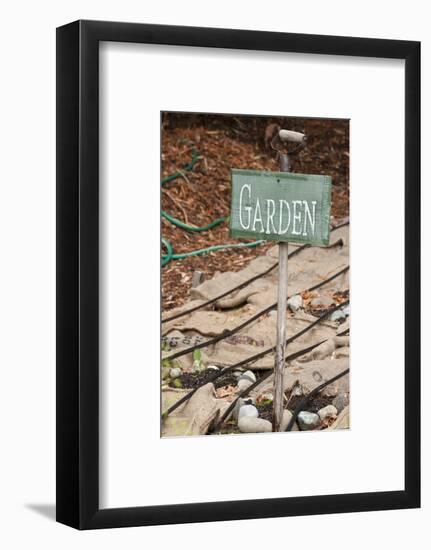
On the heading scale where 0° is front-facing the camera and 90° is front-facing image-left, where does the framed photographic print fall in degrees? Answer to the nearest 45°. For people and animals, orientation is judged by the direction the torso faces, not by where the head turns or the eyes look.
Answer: approximately 315°
